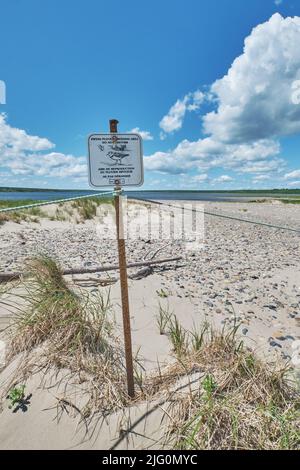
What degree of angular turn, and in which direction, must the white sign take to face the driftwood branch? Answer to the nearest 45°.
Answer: approximately 180°

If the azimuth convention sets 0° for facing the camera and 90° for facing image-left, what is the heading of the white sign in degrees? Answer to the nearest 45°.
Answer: approximately 0°
